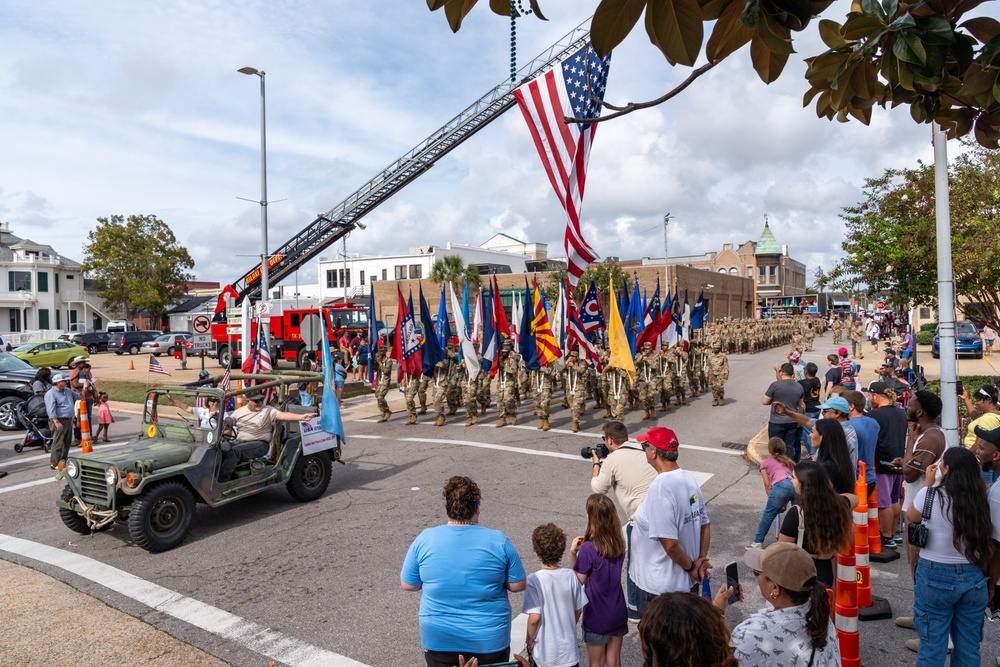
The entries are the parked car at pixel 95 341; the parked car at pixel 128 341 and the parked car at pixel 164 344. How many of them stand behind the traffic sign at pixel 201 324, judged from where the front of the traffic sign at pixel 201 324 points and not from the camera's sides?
3

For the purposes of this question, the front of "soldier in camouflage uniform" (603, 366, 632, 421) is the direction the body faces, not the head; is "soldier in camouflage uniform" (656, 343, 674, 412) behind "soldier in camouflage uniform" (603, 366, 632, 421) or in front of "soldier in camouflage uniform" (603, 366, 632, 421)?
behind

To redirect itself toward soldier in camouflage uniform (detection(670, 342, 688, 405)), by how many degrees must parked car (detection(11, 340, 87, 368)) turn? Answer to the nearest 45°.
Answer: approximately 135° to its left

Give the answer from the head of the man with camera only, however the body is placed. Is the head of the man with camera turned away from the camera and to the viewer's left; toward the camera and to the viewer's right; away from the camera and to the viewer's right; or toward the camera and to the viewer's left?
away from the camera and to the viewer's left

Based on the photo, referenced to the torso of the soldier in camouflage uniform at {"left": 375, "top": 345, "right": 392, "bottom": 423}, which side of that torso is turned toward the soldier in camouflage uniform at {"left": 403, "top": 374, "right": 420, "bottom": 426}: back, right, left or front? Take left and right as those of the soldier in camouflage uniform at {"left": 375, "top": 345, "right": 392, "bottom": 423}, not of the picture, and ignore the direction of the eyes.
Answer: left

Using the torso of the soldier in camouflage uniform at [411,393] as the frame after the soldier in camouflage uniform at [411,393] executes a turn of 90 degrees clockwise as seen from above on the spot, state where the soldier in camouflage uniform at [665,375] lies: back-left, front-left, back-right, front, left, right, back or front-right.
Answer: back-right

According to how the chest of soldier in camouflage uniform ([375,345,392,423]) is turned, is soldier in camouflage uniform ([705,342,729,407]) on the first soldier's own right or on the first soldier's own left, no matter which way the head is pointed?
on the first soldier's own left

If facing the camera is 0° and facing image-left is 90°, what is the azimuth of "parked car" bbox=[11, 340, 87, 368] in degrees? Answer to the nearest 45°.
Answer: approximately 90°

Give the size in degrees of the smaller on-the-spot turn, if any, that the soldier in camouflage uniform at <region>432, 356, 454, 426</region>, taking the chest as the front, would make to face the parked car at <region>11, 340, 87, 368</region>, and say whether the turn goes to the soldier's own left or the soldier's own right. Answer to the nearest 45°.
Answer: approximately 90° to the soldier's own right

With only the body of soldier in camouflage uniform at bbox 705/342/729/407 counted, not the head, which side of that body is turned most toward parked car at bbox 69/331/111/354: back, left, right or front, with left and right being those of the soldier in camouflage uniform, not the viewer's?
right

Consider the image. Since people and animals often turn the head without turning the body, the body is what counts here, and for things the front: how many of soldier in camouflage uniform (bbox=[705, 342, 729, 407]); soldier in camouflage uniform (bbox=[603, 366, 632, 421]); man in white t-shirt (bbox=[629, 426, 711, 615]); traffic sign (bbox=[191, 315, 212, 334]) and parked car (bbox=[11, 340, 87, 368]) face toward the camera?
3
